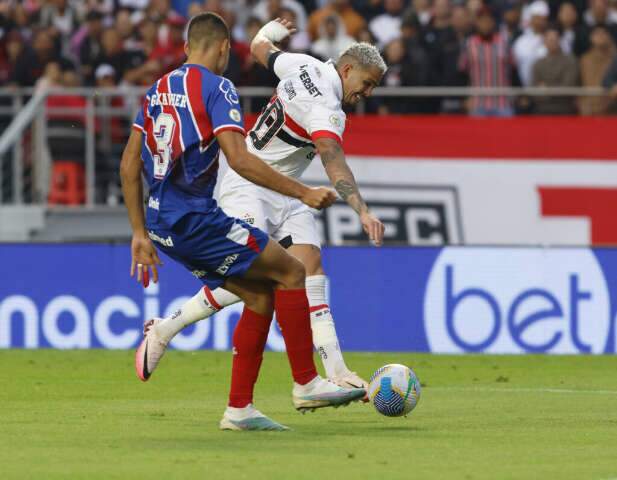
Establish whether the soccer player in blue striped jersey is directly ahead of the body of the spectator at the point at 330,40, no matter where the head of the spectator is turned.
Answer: yes

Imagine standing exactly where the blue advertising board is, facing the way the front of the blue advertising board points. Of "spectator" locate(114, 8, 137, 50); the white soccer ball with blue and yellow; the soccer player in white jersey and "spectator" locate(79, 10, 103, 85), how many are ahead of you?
2

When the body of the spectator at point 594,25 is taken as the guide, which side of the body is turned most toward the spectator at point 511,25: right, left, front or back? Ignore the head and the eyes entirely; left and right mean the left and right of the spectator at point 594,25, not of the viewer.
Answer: right

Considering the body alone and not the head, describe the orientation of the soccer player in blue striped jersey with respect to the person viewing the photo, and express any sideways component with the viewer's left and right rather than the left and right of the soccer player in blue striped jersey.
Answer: facing away from the viewer and to the right of the viewer

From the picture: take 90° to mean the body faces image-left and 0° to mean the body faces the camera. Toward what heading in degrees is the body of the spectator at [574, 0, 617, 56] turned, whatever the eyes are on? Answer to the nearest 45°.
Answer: approximately 0°

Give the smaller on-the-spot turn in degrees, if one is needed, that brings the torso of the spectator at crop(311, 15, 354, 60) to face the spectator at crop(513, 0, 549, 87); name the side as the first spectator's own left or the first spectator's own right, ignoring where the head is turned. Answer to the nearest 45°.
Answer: approximately 90° to the first spectator's own left

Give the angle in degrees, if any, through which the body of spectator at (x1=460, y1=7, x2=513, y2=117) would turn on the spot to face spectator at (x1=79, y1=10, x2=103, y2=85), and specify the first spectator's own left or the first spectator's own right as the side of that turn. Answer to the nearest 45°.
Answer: approximately 90° to the first spectator's own right

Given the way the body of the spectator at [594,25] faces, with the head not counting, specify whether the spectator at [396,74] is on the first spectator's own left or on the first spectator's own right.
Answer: on the first spectator's own right

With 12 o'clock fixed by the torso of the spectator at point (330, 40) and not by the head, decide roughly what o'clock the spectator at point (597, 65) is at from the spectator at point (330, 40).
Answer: the spectator at point (597, 65) is roughly at 9 o'clock from the spectator at point (330, 40).
